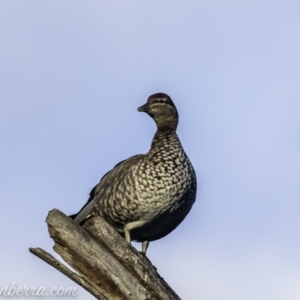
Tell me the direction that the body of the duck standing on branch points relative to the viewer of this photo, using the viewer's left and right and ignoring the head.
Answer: facing the viewer and to the right of the viewer
